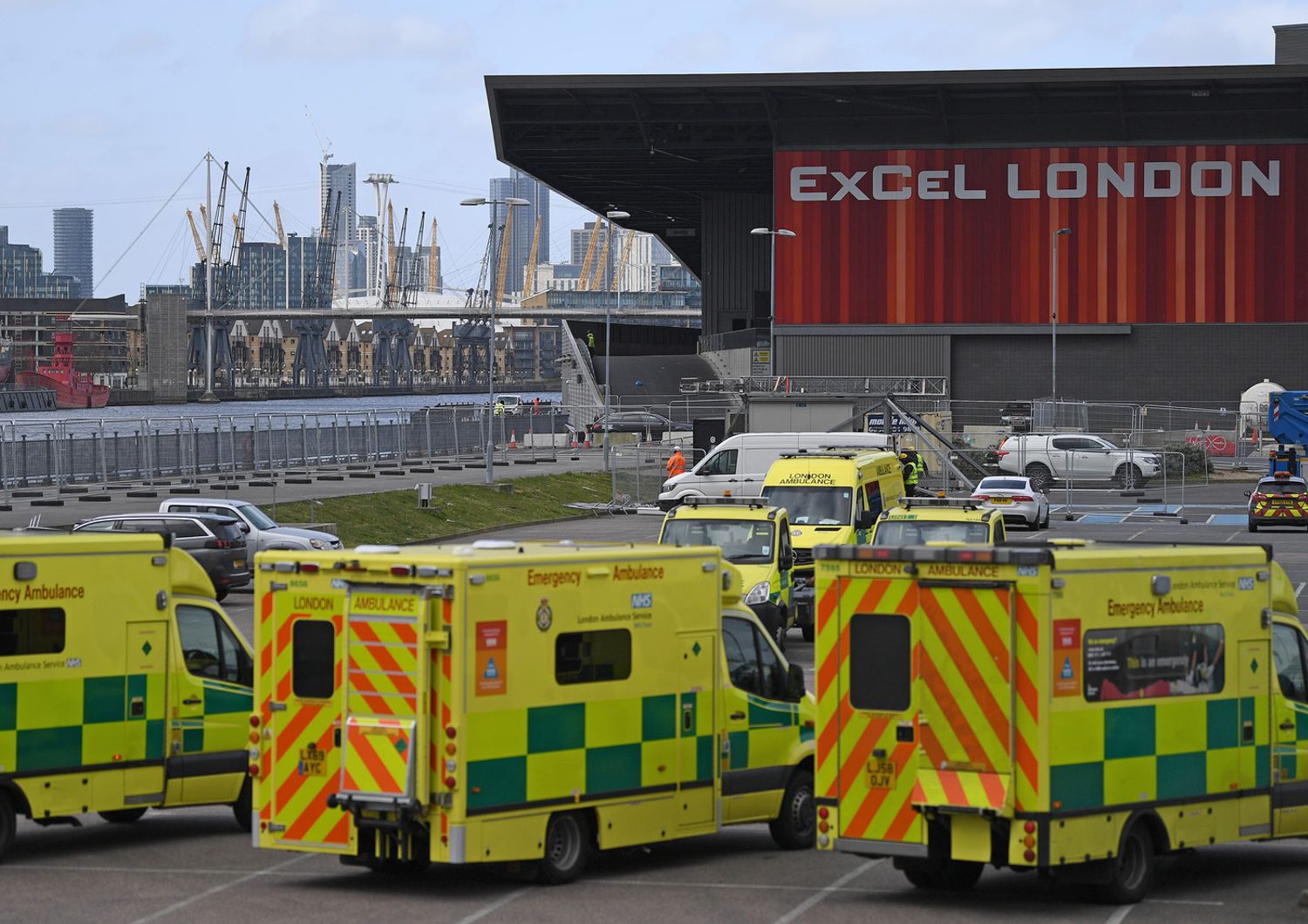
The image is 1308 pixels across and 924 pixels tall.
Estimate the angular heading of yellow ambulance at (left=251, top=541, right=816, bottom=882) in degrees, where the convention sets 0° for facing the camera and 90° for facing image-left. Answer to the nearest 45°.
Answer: approximately 225°

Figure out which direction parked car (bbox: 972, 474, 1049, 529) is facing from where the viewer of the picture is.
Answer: facing away from the viewer and to the right of the viewer

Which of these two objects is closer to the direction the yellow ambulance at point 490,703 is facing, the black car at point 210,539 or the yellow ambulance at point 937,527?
the yellow ambulance

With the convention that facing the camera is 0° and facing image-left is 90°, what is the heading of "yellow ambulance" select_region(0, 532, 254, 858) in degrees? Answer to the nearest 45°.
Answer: approximately 225°

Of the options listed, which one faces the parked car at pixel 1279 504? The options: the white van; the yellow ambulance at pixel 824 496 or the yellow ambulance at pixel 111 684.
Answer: the yellow ambulance at pixel 111 684

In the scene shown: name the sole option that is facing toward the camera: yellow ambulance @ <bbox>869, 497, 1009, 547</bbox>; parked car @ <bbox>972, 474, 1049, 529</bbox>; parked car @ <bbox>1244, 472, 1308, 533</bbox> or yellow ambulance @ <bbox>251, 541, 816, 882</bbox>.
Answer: yellow ambulance @ <bbox>869, 497, 1009, 547</bbox>

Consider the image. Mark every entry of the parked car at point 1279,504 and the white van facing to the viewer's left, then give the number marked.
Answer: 1

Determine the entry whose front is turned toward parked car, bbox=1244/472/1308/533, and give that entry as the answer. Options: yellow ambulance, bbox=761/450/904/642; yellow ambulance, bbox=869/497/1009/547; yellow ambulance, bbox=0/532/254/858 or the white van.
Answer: yellow ambulance, bbox=0/532/254/858

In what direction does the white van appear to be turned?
to the viewer's left

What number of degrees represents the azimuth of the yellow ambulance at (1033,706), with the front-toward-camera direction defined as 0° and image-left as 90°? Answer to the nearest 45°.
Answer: approximately 225°

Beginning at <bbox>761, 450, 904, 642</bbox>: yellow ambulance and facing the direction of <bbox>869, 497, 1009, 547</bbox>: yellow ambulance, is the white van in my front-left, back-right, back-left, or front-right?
back-left
